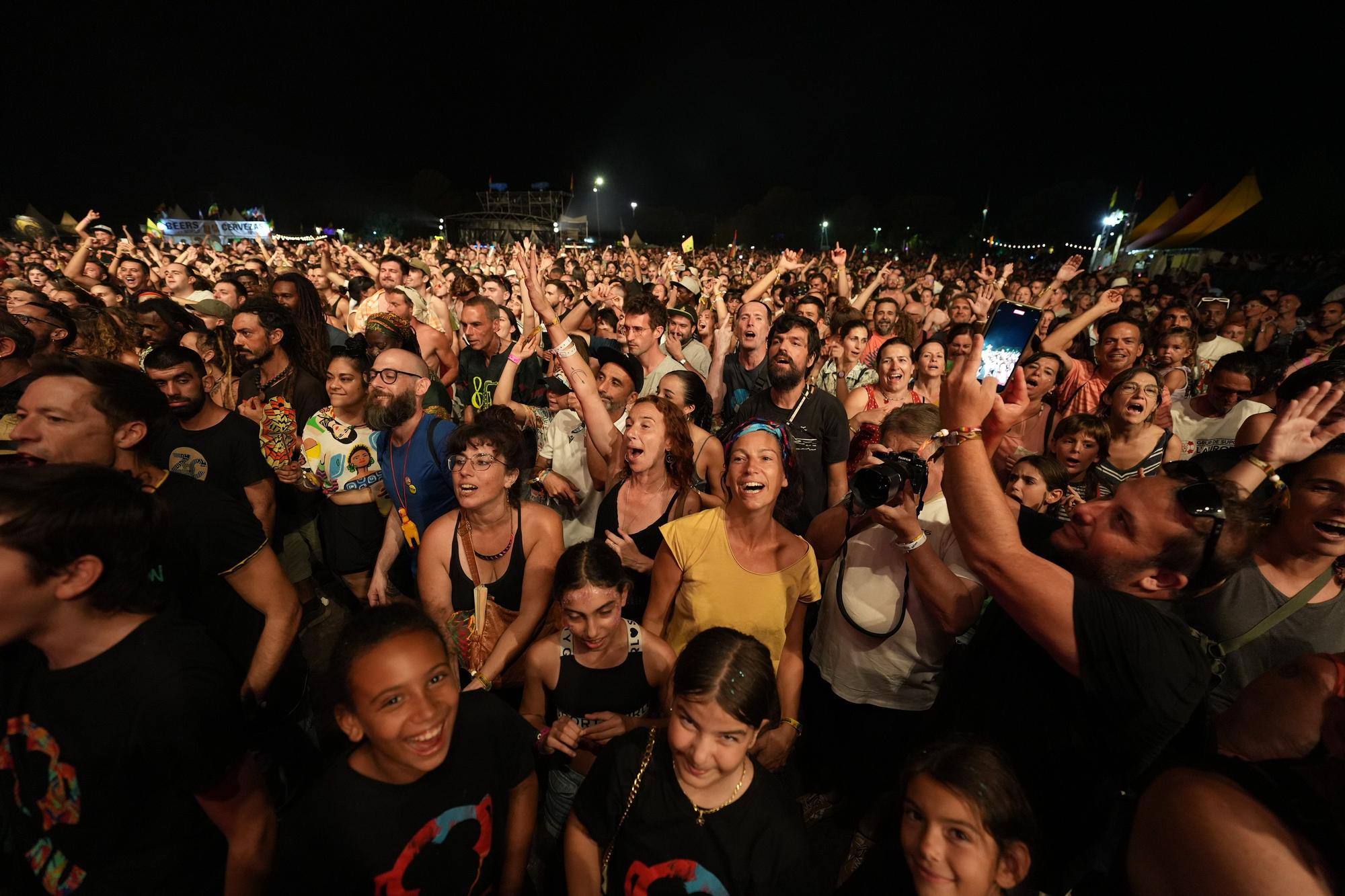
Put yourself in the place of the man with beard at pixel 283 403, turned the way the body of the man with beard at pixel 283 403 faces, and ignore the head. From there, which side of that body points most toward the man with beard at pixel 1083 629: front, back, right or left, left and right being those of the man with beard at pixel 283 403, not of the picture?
left

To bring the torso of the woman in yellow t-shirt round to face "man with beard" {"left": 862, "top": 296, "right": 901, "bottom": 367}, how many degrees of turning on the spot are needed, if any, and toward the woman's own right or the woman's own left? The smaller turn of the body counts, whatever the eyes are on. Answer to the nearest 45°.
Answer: approximately 180°

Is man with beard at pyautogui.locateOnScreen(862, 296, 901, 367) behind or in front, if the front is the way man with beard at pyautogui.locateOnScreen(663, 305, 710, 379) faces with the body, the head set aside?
behind

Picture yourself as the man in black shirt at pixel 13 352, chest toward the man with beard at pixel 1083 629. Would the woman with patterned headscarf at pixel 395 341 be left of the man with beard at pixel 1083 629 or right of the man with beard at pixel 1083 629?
left

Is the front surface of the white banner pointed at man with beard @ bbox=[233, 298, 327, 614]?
yes

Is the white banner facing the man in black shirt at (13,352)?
yes

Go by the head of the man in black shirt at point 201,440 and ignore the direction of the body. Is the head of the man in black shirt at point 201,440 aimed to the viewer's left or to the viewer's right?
to the viewer's left
